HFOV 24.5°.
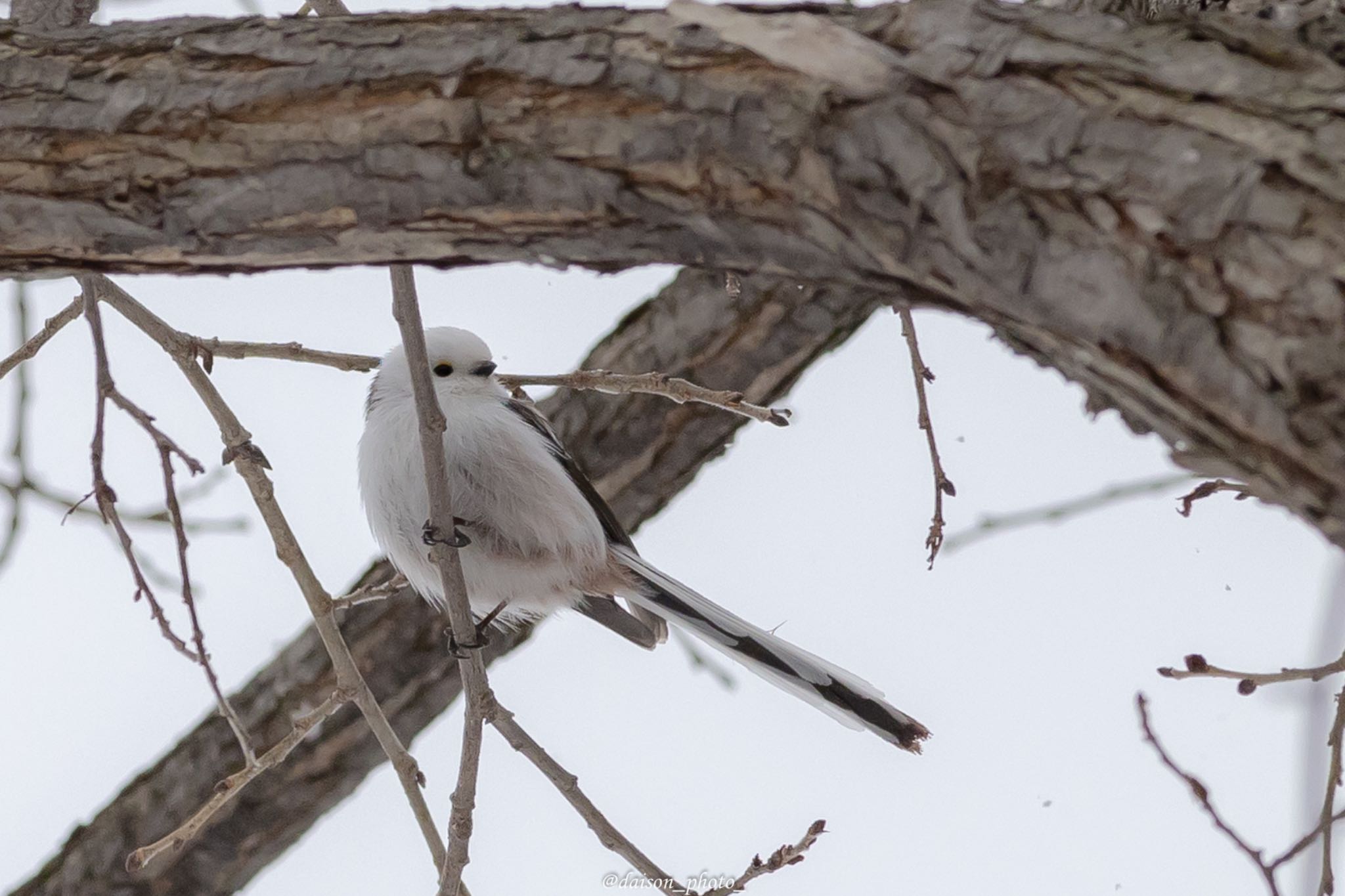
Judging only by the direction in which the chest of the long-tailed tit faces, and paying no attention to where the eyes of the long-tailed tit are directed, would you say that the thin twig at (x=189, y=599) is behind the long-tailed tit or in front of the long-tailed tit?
in front

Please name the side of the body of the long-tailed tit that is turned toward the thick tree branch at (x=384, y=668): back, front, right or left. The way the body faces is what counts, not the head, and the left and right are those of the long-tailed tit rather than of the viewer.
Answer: right

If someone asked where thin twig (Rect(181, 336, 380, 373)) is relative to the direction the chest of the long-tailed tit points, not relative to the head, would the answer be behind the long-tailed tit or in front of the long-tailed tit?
in front

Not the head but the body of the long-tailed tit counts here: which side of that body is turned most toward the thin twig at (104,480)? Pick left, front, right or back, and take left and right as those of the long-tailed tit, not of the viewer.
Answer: front

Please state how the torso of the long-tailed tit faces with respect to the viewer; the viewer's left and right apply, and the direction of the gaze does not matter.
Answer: facing the viewer and to the left of the viewer

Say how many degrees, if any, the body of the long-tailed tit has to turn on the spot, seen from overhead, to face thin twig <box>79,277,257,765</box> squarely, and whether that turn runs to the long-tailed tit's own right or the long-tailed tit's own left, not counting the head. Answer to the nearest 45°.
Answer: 0° — it already faces it
